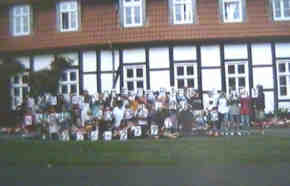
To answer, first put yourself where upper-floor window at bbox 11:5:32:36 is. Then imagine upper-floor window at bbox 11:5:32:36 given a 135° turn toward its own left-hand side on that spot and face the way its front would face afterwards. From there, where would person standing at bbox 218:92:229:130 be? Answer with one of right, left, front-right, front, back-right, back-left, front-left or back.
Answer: right

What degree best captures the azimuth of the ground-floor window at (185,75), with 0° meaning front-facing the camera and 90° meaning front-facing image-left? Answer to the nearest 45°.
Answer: approximately 0°

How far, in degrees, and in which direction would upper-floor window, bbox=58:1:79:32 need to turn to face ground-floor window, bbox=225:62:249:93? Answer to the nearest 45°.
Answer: approximately 90° to its left

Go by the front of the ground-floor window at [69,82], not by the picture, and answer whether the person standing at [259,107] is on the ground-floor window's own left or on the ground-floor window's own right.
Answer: on the ground-floor window's own left

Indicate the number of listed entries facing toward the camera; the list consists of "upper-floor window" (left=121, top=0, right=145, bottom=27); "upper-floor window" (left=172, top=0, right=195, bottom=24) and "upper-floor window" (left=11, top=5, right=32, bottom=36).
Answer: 3

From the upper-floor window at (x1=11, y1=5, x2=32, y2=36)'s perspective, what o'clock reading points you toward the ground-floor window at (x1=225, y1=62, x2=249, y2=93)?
The ground-floor window is roughly at 10 o'clock from the upper-floor window.

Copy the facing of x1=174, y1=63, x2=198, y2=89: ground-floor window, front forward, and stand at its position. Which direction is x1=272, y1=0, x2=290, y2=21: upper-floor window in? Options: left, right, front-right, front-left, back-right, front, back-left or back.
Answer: left
